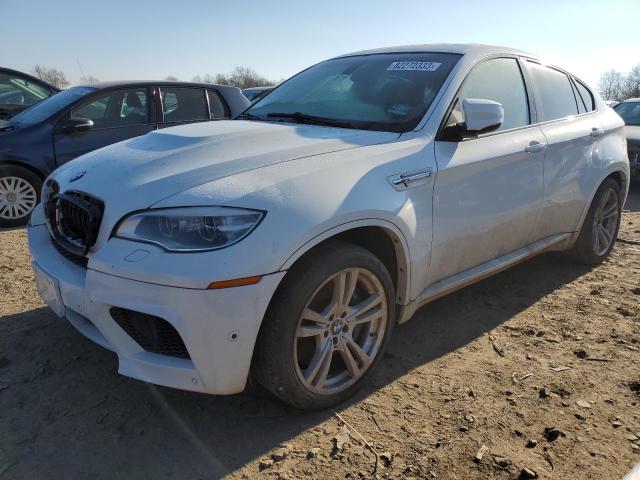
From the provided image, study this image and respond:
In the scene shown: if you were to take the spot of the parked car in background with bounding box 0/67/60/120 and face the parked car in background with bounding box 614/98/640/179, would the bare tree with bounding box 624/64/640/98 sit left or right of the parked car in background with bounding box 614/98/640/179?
left

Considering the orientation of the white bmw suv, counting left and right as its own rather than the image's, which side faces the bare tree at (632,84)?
back

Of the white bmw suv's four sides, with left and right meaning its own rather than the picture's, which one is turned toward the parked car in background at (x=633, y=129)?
back

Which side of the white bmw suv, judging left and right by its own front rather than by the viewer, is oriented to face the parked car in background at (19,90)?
right

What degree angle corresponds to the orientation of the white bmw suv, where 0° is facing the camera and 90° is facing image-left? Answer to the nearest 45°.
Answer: approximately 45°
